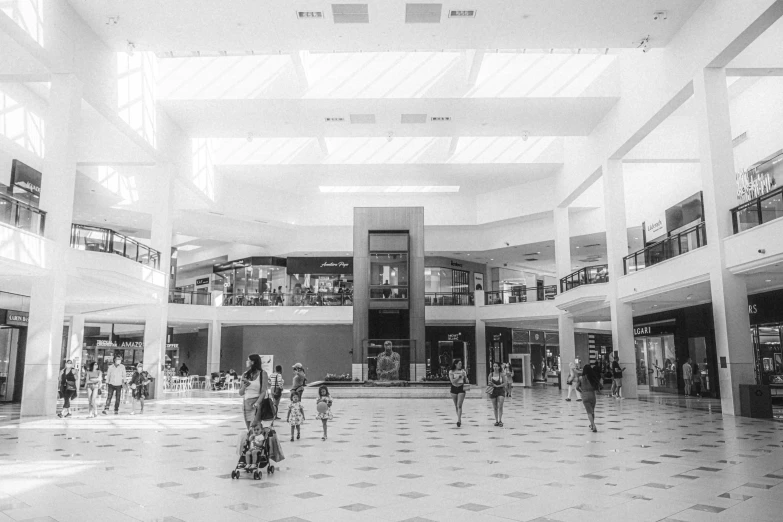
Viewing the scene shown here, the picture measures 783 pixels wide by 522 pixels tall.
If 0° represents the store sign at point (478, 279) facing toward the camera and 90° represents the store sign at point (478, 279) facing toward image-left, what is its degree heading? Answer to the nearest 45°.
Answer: approximately 0°

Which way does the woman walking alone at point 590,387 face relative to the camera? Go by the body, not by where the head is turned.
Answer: away from the camera

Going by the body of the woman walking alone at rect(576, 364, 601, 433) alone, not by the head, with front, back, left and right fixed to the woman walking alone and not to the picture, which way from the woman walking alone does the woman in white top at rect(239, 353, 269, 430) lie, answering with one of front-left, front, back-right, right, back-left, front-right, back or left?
back-left

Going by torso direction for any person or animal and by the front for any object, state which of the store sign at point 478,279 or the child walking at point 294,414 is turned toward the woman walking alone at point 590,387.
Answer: the store sign

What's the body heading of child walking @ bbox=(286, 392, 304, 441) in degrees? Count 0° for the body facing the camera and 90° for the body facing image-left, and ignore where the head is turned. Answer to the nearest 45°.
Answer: approximately 0°

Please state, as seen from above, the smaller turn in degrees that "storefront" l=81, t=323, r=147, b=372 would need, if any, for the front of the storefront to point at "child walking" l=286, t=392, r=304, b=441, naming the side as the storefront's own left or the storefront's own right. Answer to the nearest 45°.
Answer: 0° — it already faces them
